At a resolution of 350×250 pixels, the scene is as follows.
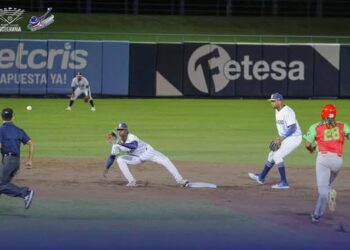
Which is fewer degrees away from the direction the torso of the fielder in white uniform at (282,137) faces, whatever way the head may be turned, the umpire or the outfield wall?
the umpire

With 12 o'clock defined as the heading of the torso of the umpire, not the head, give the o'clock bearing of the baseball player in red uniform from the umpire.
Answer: The baseball player in red uniform is roughly at 5 o'clock from the umpire.

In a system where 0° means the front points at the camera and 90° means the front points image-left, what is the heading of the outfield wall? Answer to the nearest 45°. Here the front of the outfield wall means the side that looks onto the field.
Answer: approximately 0°

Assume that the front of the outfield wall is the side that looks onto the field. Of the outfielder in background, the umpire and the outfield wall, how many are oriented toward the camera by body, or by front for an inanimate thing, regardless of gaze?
2

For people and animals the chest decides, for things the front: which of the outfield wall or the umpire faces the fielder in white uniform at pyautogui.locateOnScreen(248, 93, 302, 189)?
the outfield wall

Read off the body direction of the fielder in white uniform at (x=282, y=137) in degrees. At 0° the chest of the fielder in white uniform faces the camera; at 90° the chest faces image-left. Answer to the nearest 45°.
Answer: approximately 90°

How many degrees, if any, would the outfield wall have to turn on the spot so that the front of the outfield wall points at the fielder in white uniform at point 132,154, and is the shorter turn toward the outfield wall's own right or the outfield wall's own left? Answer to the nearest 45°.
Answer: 0° — it already faces them

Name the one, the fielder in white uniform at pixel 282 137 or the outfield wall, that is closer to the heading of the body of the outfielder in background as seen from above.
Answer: the fielder in white uniform

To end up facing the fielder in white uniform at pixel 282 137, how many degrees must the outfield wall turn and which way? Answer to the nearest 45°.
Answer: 0° — it already faces them

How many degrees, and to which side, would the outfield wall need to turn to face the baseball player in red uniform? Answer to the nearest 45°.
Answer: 0° — it already faces them

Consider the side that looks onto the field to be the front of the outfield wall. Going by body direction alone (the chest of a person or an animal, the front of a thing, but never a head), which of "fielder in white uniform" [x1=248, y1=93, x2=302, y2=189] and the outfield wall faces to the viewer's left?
the fielder in white uniform

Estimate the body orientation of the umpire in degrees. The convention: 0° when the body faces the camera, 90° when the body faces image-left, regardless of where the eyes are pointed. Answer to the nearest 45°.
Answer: approximately 135°

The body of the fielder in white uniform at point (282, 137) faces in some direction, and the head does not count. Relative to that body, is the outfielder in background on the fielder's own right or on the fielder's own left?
on the fielder's own right
